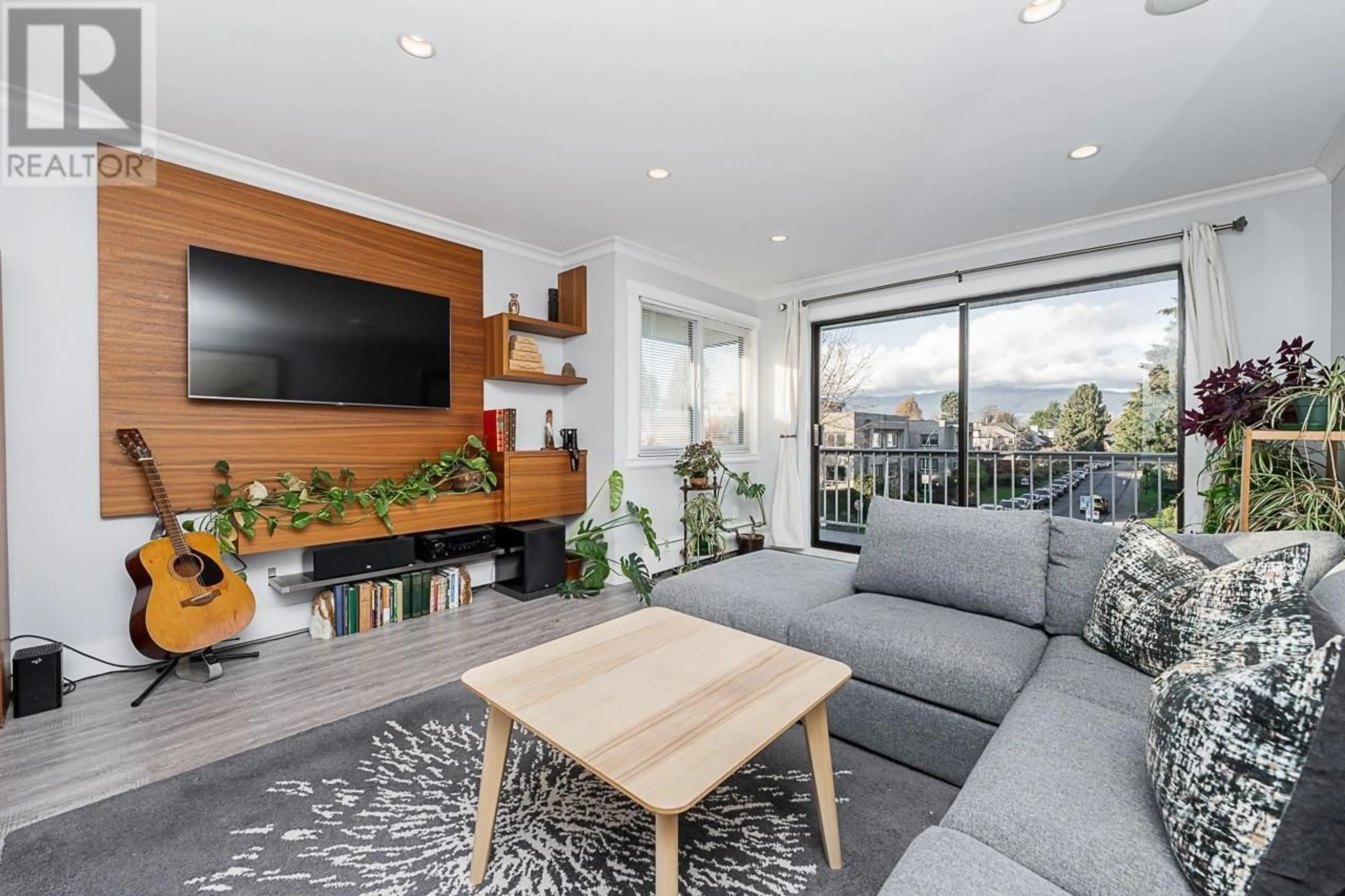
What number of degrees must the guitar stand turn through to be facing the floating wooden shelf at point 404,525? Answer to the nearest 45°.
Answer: approximately 45° to its left

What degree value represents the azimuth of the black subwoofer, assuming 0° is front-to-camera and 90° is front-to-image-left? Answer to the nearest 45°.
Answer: approximately 315°

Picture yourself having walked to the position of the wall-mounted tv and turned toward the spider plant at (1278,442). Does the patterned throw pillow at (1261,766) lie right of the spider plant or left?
right

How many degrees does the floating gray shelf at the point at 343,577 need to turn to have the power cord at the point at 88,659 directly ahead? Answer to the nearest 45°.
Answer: approximately 135° to its right

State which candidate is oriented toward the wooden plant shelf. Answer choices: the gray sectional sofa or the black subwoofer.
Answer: the black subwoofer

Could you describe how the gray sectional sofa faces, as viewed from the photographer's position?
facing the viewer and to the left of the viewer

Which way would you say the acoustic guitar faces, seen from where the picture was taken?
facing the viewer and to the right of the viewer

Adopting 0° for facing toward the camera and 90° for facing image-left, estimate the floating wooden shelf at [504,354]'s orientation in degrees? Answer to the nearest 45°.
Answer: approximately 315°
